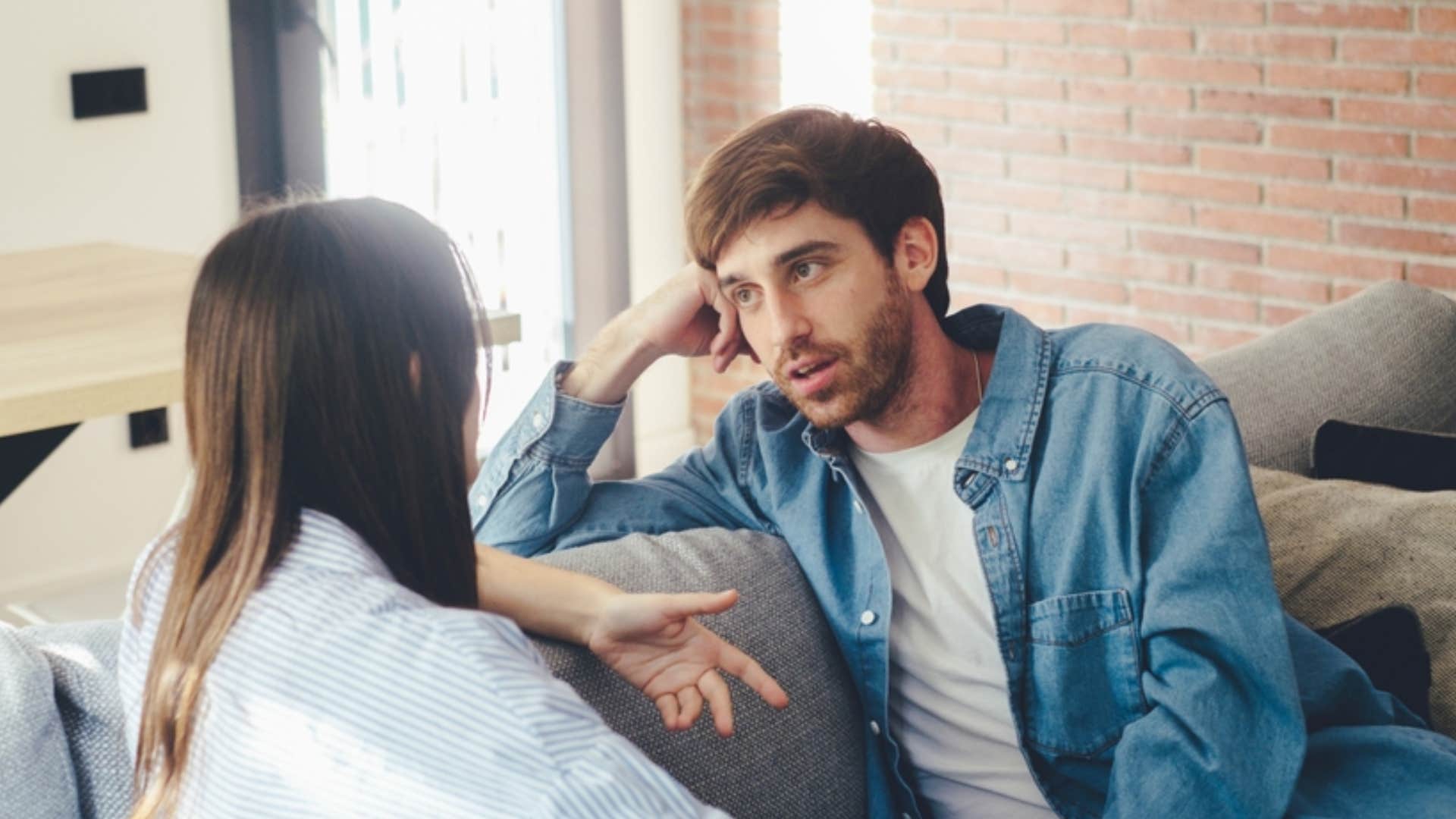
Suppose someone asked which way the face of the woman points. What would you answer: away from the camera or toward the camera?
away from the camera

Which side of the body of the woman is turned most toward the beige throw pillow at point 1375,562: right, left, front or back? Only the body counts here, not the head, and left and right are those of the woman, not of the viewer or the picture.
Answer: front

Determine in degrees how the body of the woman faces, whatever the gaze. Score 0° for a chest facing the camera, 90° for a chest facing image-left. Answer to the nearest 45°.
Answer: approximately 225°

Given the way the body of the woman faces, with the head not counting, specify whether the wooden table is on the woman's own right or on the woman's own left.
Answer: on the woman's own left

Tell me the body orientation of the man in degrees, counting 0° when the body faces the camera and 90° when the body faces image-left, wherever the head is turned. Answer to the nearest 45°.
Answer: approximately 45°

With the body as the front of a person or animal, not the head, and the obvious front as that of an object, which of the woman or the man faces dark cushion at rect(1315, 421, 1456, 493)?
the woman

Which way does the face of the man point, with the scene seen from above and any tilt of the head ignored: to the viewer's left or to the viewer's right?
to the viewer's left

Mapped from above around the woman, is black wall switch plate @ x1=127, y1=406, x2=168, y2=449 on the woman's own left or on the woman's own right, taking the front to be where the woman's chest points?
on the woman's own left

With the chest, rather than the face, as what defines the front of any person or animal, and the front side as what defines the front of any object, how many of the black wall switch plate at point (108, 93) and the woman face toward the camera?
1

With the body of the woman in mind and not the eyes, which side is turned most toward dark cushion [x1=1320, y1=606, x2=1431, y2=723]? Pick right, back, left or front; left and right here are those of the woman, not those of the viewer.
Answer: front

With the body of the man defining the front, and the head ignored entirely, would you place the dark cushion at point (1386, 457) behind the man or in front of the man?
behind

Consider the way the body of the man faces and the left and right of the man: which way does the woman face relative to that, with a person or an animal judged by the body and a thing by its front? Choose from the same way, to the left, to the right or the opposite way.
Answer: the opposite way

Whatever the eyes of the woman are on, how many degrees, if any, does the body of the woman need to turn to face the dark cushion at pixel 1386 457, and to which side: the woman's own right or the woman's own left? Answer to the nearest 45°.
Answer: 0° — they already face it
